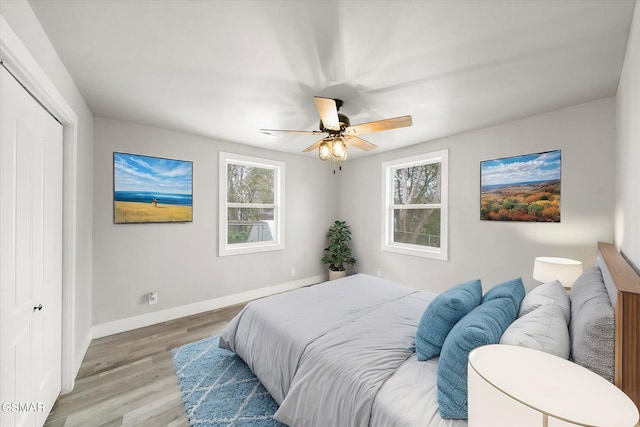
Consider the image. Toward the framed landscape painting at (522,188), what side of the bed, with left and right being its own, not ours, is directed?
right

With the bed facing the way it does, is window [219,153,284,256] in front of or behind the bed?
in front

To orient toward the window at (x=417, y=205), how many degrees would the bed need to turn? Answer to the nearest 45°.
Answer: approximately 45° to its right

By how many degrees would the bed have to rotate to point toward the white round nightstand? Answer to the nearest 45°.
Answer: approximately 180°

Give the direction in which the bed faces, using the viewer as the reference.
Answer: facing away from the viewer and to the left of the viewer

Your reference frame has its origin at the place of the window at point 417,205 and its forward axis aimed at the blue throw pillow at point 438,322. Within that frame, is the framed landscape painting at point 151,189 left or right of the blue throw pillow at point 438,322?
right

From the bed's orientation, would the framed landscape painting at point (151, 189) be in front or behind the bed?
in front
